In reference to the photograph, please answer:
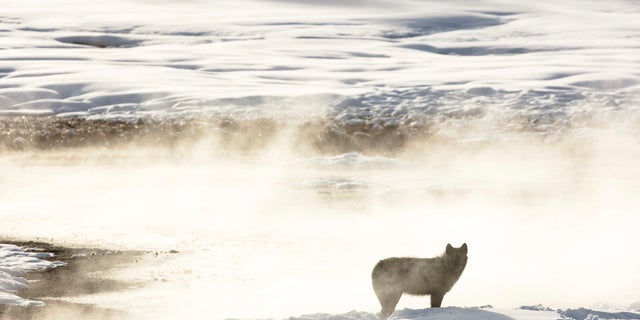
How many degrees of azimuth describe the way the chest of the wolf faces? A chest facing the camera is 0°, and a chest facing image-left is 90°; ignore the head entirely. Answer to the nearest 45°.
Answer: approximately 270°
